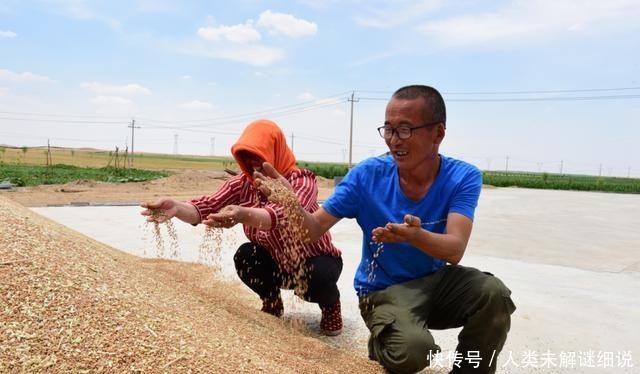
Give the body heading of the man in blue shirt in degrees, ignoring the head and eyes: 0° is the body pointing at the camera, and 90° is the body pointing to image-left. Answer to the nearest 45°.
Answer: approximately 0°

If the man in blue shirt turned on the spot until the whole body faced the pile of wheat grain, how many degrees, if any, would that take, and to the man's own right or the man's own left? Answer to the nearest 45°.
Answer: approximately 45° to the man's own right
